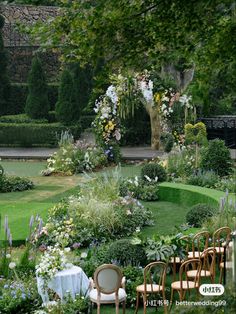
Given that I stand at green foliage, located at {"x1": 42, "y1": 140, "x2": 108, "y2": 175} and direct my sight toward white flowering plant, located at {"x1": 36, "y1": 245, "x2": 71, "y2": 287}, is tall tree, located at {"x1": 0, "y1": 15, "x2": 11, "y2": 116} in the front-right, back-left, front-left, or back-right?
back-right

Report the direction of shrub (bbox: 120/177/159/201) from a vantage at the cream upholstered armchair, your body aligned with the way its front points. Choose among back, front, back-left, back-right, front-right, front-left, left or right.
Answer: front

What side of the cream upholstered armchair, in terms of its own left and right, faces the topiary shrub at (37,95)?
front

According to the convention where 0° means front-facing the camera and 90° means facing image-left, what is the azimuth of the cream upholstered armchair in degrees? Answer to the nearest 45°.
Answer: approximately 180°

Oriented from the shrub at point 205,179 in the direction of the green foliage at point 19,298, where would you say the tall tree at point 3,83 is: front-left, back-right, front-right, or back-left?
back-right

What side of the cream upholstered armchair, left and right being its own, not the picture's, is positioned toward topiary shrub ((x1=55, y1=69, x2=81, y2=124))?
front

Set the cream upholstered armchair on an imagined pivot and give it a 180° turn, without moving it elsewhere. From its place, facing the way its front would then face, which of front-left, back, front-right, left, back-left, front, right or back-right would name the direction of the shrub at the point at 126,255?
back

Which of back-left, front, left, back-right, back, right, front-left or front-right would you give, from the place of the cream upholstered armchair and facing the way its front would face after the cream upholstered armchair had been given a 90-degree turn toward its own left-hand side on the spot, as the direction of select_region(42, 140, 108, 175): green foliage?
right
